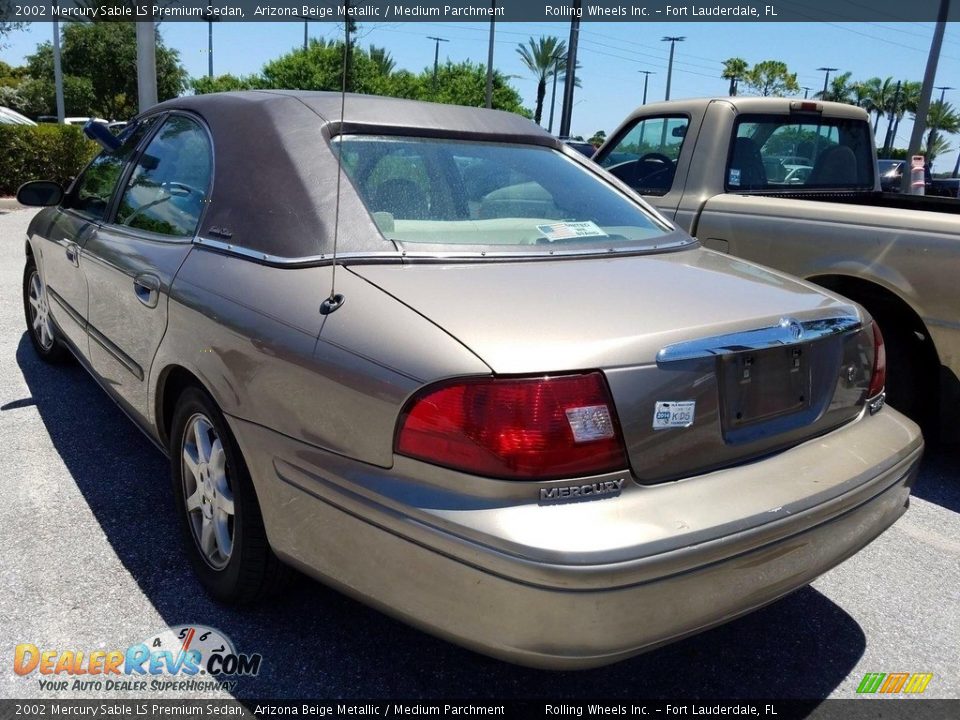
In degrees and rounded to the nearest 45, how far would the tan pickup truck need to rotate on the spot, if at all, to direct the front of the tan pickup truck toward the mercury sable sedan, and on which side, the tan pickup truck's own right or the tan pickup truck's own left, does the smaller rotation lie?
approximately 135° to the tan pickup truck's own left

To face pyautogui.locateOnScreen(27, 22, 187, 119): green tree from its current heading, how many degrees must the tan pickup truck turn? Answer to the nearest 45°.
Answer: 0° — it already faces it

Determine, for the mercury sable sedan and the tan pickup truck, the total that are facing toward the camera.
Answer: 0

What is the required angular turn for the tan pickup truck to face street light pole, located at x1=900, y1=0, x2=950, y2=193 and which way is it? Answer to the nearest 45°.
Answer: approximately 45° to its right

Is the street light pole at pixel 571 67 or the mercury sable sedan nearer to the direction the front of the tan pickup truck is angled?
the street light pole

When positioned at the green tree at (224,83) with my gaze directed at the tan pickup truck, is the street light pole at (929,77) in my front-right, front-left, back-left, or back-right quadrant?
front-left

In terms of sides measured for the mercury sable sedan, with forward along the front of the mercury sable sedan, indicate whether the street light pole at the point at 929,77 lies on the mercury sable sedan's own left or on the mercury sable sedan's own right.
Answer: on the mercury sable sedan's own right

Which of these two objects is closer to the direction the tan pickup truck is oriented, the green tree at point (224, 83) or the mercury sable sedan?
the green tree

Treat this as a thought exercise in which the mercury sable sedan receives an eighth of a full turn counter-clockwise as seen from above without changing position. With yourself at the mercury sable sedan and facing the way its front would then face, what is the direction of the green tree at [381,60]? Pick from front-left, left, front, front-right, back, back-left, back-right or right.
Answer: right

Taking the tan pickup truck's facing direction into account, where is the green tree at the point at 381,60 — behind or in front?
in front

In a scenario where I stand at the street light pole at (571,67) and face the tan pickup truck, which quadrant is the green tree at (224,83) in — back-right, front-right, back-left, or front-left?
back-right

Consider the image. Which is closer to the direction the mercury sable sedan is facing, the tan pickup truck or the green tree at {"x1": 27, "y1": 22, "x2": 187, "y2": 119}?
the green tree

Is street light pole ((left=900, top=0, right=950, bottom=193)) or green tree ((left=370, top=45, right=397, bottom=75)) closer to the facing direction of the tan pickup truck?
the green tree

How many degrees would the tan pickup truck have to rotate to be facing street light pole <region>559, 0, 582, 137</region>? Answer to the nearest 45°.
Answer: approximately 45° to its right

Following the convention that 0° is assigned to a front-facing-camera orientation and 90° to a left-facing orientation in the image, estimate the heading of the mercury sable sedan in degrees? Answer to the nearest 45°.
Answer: approximately 135°
